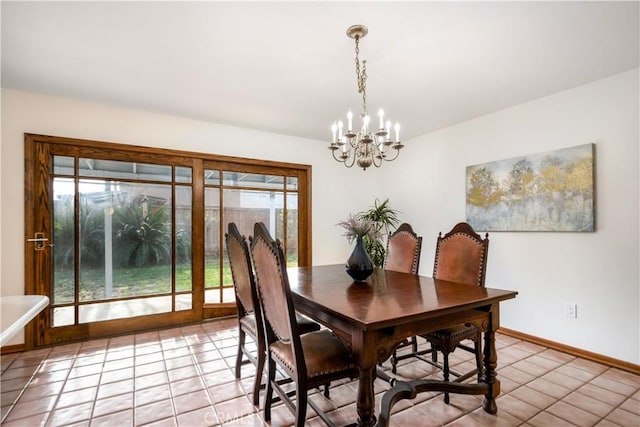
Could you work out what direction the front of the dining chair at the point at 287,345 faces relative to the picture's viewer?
facing away from the viewer and to the right of the viewer

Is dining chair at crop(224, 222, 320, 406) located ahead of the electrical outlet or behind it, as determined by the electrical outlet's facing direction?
ahead

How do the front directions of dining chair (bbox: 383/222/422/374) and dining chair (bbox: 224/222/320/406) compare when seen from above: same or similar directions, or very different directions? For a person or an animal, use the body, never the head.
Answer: very different directions

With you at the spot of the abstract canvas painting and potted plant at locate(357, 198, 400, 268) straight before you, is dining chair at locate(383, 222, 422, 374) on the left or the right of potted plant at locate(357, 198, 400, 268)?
left

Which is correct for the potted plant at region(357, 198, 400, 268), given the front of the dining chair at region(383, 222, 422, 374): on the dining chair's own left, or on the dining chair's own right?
on the dining chair's own right

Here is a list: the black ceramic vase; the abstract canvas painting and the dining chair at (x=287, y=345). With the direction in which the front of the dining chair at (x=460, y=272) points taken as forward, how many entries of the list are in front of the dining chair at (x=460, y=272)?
2

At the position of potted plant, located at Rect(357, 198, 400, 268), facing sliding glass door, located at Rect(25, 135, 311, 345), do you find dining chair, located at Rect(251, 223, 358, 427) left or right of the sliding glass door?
left

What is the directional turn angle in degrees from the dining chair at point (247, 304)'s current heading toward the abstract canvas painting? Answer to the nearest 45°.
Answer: approximately 45° to its right

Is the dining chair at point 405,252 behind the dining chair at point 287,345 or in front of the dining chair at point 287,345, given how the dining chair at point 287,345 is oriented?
in front

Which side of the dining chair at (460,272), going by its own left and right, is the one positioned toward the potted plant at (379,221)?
right

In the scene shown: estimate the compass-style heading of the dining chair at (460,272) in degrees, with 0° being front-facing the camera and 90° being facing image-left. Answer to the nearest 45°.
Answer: approximately 45°
